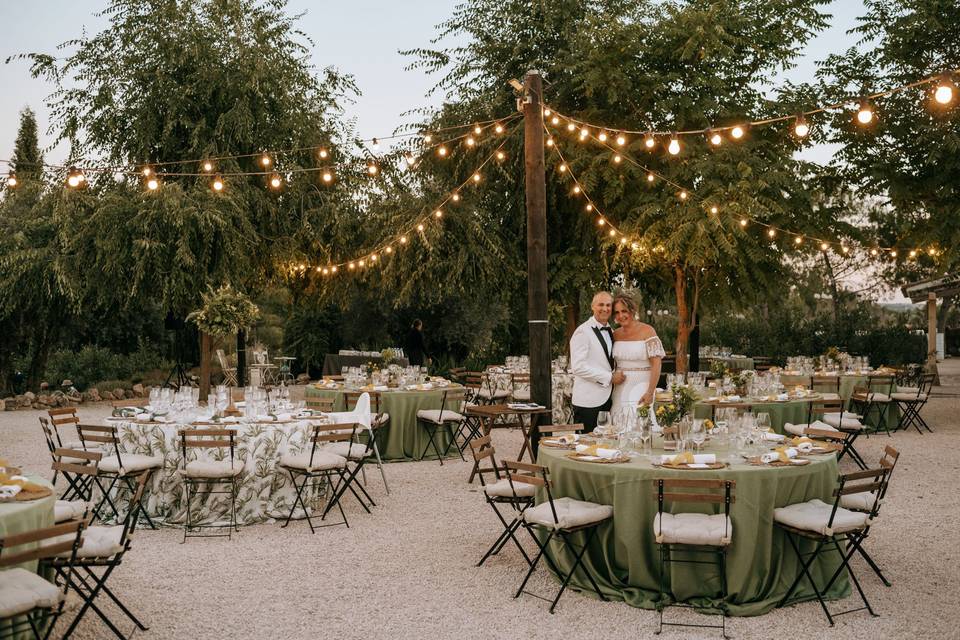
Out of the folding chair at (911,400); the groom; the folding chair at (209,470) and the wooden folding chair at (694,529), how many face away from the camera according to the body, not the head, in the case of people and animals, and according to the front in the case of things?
2

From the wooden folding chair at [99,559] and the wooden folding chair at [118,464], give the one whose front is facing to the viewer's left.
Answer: the wooden folding chair at [99,559]

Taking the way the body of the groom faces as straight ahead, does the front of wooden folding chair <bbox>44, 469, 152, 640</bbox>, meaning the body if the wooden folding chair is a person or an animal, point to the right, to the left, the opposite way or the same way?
to the right

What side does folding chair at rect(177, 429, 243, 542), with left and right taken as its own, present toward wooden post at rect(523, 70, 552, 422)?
right

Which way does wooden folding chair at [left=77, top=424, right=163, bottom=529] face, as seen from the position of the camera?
facing away from the viewer and to the right of the viewer

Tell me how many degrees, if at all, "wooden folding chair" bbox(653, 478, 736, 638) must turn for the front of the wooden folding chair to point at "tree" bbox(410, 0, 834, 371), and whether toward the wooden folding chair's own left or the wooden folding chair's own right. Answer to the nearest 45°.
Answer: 0° — it already faces it

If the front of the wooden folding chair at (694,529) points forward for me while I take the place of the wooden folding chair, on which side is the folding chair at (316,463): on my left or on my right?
on my left

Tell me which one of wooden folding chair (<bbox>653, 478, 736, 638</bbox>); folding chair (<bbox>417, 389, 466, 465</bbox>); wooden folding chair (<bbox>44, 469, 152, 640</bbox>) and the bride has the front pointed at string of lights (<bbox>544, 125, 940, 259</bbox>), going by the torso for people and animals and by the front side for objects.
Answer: wooden folding chair (<bbox>653, 478, 736, 638</bbox>)

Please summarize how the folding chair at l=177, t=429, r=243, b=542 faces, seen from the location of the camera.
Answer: facing away from the viewer

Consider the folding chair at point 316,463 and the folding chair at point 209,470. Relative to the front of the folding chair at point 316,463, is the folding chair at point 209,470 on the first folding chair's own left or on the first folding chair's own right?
on the first folding chair's own left

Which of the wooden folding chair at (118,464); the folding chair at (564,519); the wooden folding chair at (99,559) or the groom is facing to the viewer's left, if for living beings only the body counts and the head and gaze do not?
the wooden folding chair at (99,559)

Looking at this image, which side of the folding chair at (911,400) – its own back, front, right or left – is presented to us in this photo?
left
